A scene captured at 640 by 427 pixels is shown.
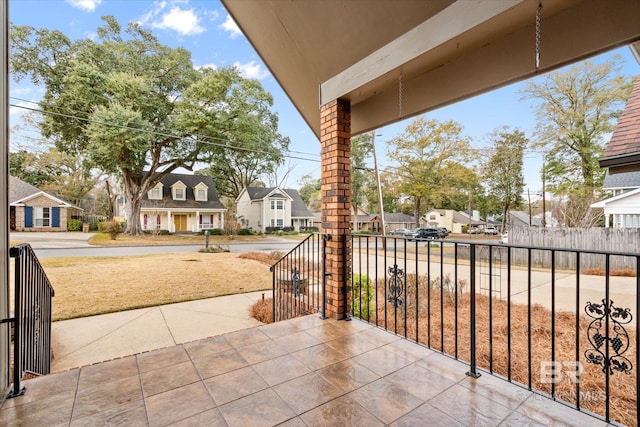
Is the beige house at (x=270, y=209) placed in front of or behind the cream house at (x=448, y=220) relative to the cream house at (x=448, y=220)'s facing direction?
in front

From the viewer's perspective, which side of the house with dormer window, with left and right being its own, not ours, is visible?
front

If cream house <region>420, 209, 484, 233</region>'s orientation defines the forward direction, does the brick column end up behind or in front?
in front

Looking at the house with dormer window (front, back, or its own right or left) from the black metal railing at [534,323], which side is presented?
front

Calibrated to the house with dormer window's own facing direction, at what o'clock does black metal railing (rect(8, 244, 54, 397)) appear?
The black metal railing is roughly at 12 o'clock from the house with dormer window.

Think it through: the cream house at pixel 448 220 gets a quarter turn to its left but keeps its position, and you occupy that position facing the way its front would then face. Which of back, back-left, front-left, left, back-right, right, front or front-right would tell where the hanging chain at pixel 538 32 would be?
front-right

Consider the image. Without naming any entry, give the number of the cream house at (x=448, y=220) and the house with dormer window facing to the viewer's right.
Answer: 0

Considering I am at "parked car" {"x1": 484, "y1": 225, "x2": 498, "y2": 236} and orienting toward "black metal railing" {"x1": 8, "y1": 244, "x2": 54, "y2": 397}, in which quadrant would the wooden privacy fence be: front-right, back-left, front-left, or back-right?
front-left

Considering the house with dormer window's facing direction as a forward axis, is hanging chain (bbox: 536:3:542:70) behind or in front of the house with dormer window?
in front

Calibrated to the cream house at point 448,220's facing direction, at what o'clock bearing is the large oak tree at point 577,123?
The large oak tree is roughly at 10 o'clock from the cream house.

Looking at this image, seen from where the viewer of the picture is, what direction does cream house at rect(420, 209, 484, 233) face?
facing the viewer and to the left of the viewer

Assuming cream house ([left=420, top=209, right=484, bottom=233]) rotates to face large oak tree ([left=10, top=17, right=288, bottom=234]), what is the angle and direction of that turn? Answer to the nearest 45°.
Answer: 0° — it already faces it
